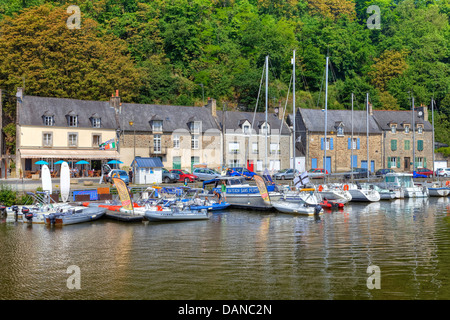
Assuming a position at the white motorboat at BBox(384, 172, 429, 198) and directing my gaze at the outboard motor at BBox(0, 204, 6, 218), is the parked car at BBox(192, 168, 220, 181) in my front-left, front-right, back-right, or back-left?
front-right

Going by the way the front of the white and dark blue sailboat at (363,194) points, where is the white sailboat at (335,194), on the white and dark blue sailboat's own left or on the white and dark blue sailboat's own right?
on the white and dark blue sailboat's own left

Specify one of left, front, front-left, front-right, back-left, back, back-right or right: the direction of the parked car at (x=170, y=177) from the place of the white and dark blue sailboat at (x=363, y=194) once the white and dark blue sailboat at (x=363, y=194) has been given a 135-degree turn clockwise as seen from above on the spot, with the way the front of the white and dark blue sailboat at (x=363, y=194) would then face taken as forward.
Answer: back

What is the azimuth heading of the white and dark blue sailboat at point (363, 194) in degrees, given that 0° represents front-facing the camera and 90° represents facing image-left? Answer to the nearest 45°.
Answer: approximately 135°

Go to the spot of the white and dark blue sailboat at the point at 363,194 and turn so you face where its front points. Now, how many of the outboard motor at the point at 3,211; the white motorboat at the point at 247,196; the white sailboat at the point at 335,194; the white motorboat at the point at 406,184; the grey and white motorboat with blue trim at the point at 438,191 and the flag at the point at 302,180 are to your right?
2

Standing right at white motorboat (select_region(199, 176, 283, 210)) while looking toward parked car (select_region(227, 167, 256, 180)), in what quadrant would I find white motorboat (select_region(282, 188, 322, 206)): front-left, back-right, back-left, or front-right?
back-right

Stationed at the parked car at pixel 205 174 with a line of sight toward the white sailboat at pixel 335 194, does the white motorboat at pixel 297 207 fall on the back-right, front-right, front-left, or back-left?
front-right

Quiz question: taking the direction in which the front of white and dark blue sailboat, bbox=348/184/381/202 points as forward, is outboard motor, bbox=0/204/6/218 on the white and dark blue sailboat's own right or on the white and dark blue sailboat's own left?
on the white and dark blue sailboat's own left

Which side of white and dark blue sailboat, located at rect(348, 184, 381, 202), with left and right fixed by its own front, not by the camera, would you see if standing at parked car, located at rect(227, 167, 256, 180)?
front
